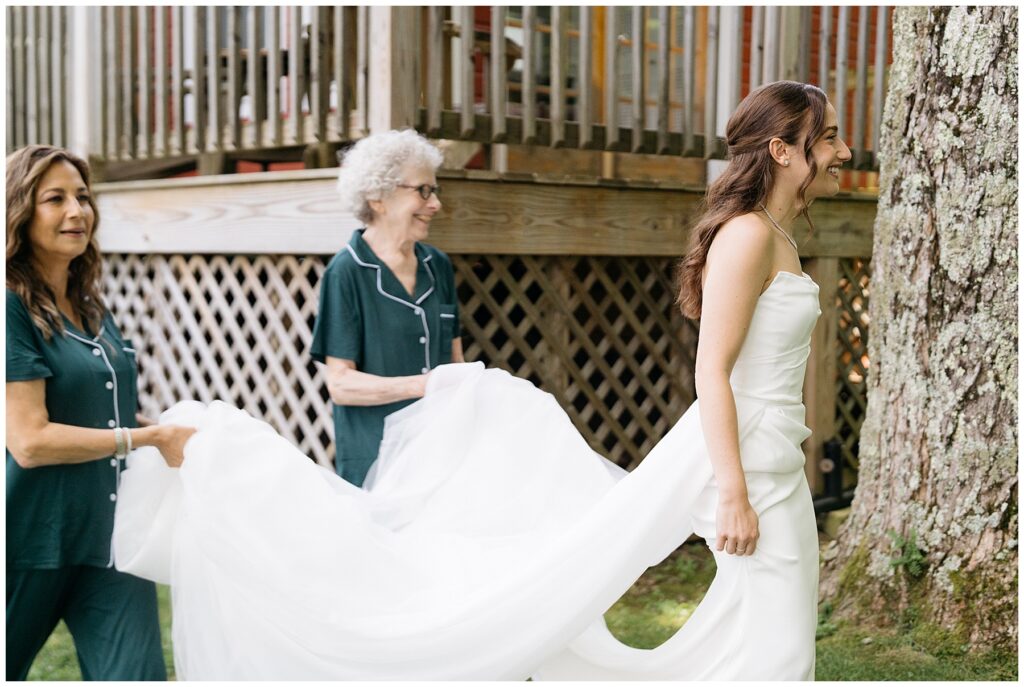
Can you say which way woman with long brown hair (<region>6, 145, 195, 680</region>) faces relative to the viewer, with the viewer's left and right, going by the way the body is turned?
facing the viewer and to the right of the viewer

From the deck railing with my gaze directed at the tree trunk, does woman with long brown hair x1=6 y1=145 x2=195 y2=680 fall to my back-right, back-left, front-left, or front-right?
front-right

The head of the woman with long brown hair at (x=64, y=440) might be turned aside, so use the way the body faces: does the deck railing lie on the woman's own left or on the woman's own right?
on the woman's own left

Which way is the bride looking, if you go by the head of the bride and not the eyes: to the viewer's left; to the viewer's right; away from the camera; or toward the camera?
to the viewer's right

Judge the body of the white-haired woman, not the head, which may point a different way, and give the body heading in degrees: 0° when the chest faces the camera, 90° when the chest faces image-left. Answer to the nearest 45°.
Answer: approximately 315°

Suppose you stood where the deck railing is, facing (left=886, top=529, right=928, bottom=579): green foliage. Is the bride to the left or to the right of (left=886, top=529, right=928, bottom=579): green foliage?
right

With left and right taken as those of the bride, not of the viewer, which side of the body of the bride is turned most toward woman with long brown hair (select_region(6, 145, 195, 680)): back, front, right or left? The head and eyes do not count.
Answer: back

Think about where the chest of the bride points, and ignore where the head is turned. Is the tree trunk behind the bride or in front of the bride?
in front

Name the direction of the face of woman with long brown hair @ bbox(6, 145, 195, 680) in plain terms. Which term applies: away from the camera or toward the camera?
toward the camera

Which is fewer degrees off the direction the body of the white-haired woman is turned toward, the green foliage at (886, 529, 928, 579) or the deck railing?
the green foliage

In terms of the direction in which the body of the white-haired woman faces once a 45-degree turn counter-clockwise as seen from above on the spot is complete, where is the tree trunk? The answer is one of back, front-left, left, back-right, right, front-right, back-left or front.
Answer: front

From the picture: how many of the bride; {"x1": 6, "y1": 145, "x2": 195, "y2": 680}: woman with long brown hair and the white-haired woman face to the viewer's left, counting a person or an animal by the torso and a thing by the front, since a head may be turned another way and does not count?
0

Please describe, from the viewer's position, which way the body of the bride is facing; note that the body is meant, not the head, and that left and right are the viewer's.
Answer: facing to the right of the viewer
